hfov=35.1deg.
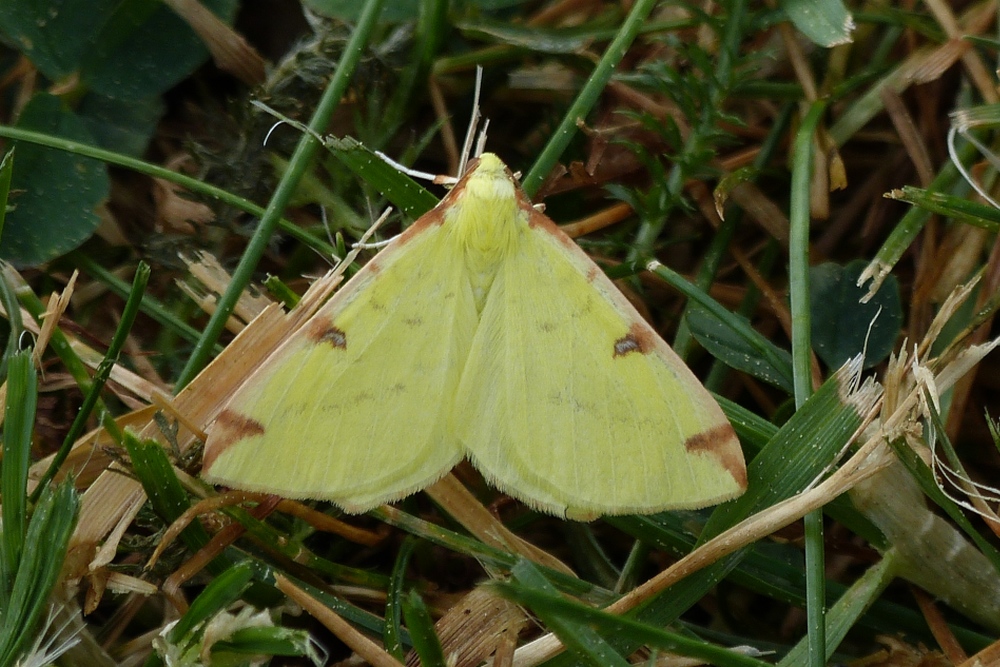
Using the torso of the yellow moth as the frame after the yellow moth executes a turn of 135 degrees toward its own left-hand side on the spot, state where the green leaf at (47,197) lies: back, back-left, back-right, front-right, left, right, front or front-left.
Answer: right

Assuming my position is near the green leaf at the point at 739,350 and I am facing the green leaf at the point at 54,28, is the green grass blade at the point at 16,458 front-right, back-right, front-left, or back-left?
front-left

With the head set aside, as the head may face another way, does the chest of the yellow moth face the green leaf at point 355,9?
yes

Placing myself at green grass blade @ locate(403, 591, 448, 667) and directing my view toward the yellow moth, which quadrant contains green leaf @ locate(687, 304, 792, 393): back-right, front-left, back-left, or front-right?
front-right

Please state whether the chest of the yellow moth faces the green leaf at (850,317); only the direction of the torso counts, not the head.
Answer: no

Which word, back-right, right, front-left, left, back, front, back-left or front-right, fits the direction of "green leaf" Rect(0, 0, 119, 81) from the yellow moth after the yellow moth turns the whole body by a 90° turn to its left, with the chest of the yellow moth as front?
front-right

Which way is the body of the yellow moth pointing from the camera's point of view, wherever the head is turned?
away from the camera

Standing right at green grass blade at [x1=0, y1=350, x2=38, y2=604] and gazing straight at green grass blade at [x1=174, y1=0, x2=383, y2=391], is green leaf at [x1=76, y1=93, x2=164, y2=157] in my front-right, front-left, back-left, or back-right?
front-left

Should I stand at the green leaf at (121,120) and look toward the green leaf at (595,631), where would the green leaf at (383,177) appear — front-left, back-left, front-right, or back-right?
front-left
